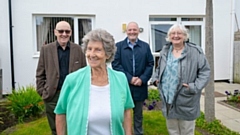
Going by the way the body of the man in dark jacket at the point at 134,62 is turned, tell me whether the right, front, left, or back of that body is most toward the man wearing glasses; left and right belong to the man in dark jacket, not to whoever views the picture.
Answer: right

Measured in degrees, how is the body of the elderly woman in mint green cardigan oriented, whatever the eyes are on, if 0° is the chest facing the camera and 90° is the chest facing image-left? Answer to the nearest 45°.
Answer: approximately 0°

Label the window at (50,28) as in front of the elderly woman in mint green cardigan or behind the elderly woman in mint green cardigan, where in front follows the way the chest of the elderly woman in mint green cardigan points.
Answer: behind

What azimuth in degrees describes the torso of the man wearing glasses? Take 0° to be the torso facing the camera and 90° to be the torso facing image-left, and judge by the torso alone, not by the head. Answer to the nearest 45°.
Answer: approximately 0°

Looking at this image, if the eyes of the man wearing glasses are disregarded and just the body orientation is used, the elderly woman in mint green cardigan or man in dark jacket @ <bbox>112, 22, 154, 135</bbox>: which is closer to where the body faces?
the elderly woman in mint green cardigan

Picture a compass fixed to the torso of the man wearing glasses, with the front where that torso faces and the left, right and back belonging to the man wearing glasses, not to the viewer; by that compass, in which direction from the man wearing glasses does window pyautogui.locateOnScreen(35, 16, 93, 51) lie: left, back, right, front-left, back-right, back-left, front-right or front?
back

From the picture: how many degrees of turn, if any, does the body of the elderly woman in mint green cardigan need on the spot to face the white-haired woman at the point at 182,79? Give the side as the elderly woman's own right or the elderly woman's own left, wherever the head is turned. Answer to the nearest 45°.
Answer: approximately 135° to the elderly woman's own left
